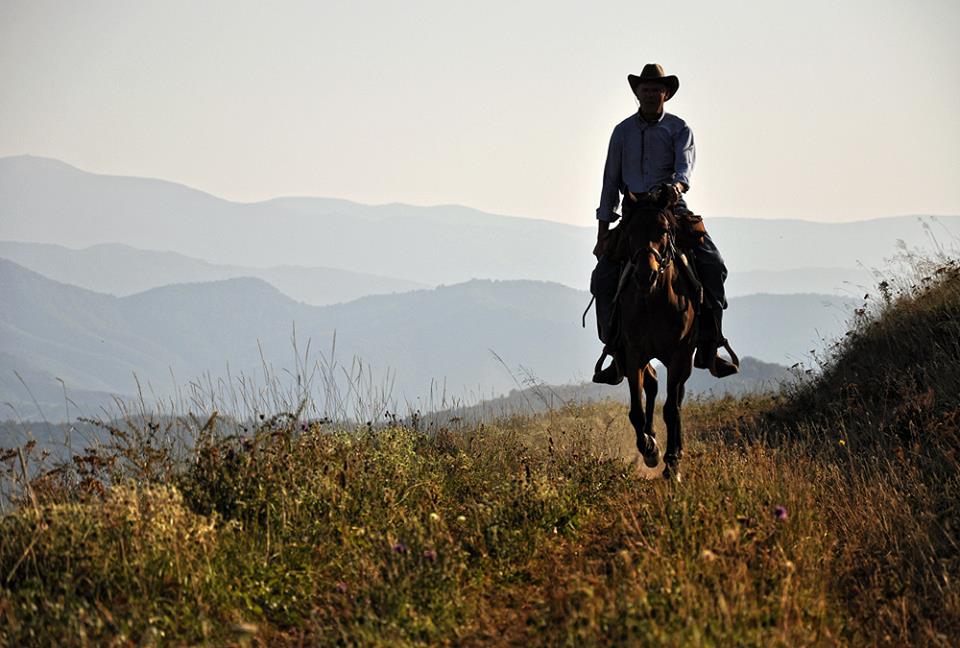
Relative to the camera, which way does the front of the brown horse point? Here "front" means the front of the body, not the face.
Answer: toward the camera

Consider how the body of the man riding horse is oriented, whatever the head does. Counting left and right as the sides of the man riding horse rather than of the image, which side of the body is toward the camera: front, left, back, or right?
front
